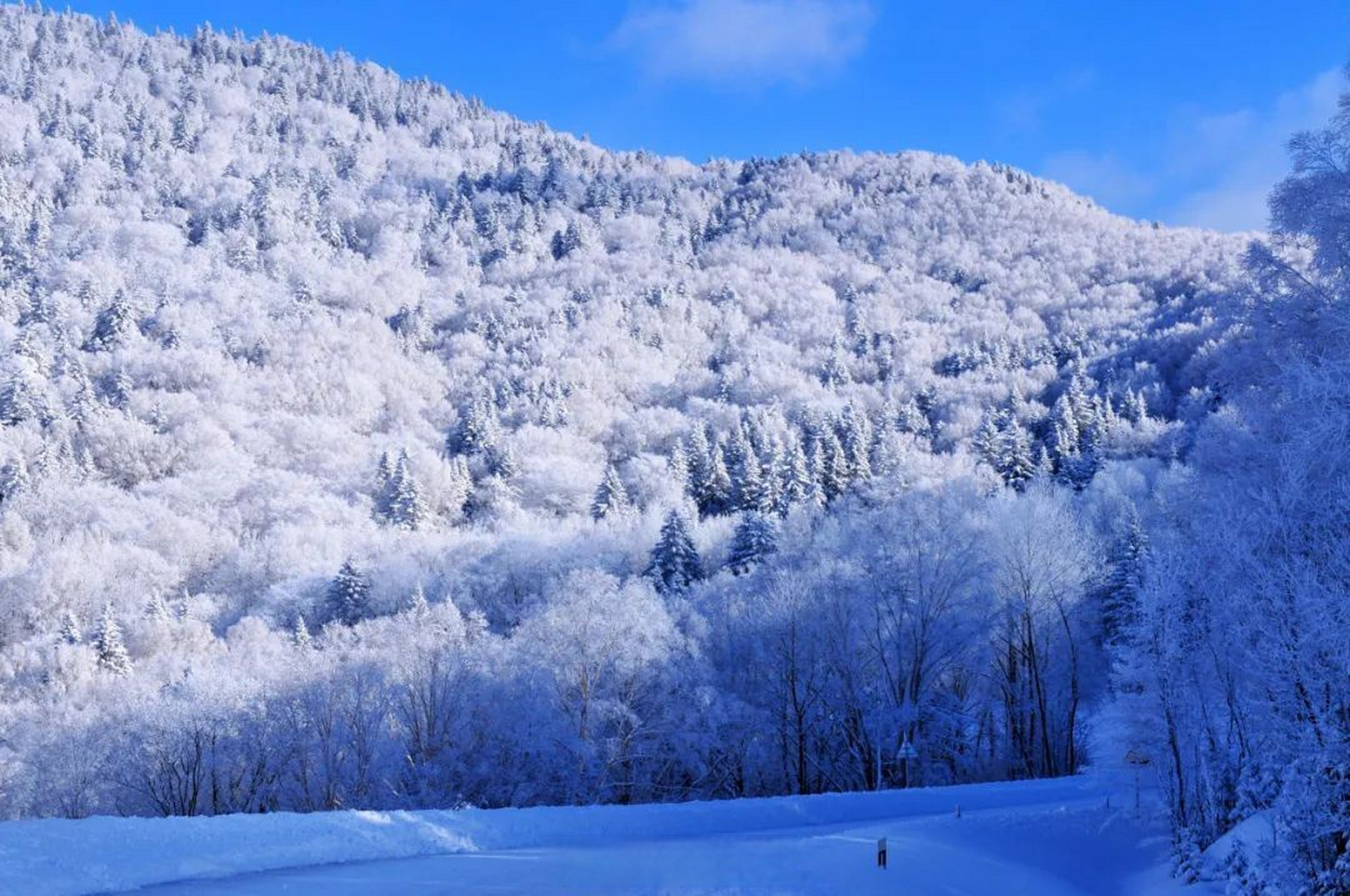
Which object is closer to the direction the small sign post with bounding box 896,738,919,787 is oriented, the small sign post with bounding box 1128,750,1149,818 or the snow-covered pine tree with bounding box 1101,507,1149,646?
the small sign post

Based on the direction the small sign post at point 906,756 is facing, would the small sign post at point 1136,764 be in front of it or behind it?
in front
